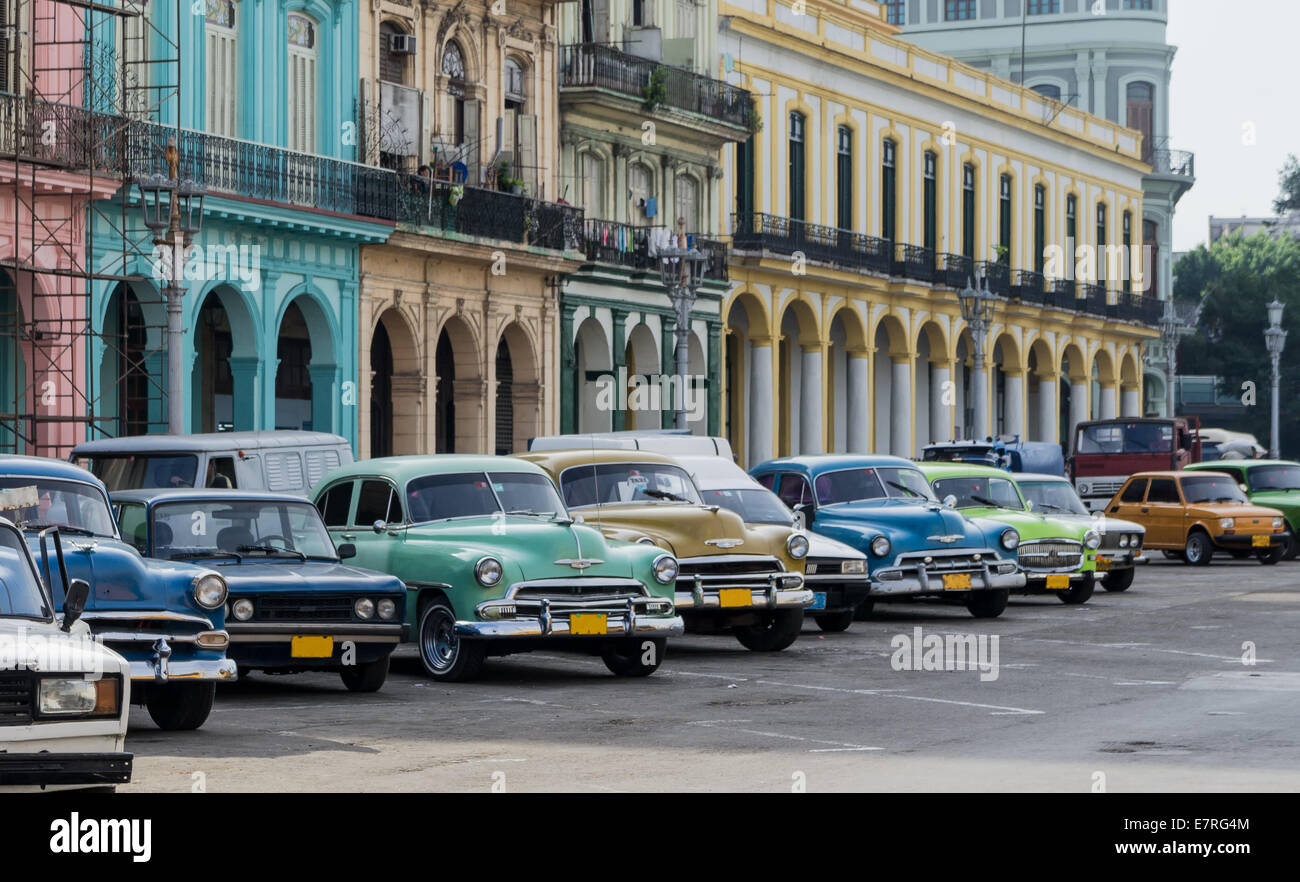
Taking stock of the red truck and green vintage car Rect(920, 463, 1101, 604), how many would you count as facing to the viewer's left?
0

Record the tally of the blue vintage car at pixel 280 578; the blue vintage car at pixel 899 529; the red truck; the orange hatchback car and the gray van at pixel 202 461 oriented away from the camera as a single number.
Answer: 0

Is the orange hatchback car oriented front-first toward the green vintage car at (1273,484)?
no

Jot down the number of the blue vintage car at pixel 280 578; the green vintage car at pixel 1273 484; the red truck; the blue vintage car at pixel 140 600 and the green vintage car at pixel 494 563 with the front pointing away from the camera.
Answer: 0

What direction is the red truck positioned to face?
toward the camera

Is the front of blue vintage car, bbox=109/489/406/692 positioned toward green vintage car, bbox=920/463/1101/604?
no

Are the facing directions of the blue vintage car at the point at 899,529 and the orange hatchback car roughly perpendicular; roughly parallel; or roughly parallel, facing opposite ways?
roughly parallel

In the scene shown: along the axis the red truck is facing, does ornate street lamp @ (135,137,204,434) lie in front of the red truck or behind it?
in front

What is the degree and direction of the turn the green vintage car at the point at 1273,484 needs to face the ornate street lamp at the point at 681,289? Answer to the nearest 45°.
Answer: approximately 90° to its right

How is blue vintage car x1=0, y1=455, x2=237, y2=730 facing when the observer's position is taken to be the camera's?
facing the viewer and to the right of the viewer

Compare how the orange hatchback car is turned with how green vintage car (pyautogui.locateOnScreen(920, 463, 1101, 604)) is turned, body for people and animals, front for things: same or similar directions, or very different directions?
same or similar directions

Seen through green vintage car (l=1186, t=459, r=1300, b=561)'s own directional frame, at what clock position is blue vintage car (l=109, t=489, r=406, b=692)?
The blue vintage car is roughly at 2 o'clock from the green vintage car.

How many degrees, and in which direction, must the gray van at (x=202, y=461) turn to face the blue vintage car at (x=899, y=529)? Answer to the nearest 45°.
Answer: approximately 135° to its left

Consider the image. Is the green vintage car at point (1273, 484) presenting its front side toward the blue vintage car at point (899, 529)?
no

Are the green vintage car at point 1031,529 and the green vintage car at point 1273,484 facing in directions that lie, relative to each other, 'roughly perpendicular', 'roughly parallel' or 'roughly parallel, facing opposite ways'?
roughly parallel

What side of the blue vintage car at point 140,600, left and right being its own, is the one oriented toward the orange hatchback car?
left
